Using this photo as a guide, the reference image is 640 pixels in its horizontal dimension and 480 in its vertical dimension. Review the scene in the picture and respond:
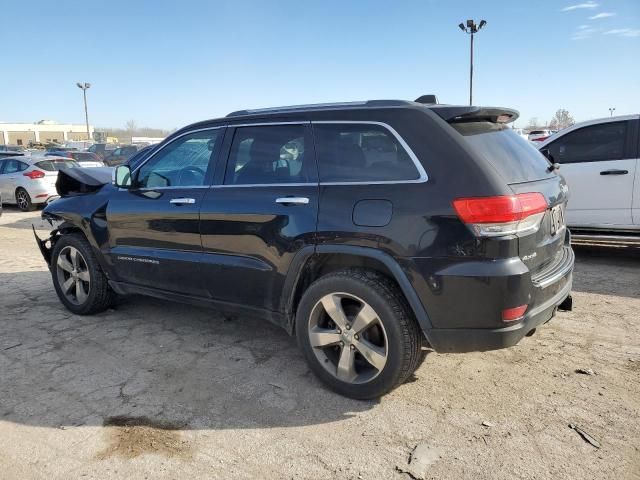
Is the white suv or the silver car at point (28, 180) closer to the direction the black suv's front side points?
the silver car

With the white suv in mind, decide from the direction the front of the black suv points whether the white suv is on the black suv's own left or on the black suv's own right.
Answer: on the black suv's own right

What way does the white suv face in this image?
to the viewer's left

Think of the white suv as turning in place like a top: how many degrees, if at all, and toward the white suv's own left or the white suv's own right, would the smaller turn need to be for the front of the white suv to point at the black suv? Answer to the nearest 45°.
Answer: approximately 90° to the white suv's own left

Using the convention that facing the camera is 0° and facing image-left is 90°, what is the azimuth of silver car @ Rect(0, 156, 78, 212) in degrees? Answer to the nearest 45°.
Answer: approximately 135°

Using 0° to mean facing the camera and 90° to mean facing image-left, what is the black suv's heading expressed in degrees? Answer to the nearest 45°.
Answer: approximately 135°

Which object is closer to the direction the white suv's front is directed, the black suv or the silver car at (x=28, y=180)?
the silver car
